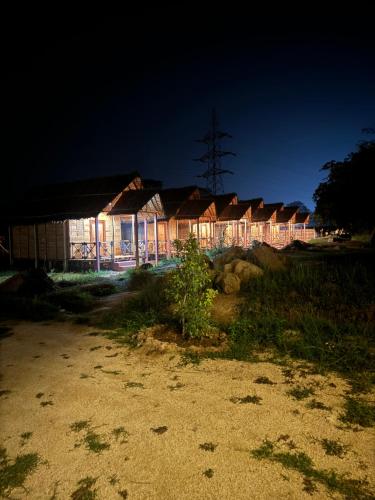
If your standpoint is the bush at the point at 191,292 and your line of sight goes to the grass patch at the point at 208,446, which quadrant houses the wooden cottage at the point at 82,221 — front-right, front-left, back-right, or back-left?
back-right

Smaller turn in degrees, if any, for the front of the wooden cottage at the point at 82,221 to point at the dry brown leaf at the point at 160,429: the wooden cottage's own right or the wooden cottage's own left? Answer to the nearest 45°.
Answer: approximately 45° to the wooden cottage's own right

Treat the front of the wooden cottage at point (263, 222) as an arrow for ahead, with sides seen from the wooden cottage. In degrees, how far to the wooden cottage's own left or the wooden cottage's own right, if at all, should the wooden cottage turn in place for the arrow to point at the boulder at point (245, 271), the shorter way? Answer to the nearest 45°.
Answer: approximately 45° to the wooden cottage's own right

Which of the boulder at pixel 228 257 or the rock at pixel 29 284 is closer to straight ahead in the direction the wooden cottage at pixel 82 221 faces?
the boulder

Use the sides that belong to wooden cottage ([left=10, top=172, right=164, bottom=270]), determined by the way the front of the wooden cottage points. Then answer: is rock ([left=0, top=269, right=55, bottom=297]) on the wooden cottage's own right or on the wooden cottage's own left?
on the wooden cottage's own right

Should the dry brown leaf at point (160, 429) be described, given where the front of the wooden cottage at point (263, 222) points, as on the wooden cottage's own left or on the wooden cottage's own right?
on the wooden cottage's own right

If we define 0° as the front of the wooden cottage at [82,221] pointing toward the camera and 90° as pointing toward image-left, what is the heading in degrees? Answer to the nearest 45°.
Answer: approximately 315°

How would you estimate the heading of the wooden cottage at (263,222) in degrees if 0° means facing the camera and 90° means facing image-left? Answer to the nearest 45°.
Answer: approximately 315°
